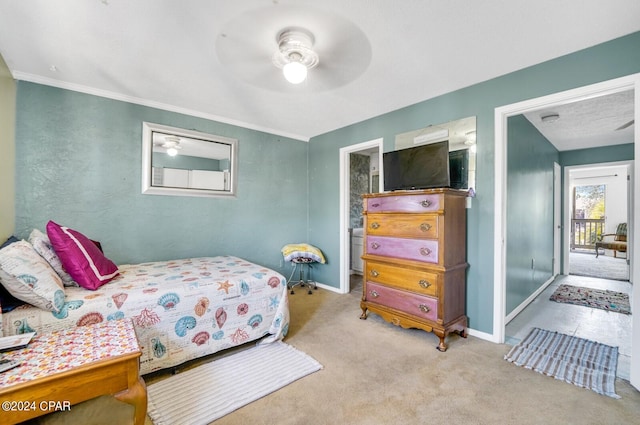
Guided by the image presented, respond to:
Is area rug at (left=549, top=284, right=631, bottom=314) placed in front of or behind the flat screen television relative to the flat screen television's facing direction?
behind

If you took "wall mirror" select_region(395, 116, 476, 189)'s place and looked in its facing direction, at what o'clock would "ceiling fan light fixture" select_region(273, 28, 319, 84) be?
The ceiling fan light fixture is roughly at 12 o'clock from the wall mirror.

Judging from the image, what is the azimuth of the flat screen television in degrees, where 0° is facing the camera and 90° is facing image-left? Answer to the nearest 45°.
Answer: approximately 45°

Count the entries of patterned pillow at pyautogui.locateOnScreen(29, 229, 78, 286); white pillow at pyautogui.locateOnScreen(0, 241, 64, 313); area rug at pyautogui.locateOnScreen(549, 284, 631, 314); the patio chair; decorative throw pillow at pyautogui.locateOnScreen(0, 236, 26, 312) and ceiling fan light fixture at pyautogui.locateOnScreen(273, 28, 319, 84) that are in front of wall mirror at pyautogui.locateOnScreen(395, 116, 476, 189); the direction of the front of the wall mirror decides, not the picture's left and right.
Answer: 4

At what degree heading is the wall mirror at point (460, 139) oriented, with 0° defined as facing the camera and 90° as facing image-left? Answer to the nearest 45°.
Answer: approximately 45°

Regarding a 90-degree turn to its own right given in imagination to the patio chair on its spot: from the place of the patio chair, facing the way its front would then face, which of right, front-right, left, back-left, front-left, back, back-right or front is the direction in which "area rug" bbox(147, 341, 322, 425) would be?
back-left

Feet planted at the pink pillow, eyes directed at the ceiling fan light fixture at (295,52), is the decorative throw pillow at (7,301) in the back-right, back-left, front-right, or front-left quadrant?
back-right

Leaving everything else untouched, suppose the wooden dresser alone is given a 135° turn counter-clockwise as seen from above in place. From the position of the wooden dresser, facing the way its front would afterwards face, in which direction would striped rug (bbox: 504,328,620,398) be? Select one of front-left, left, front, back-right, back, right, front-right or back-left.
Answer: front
